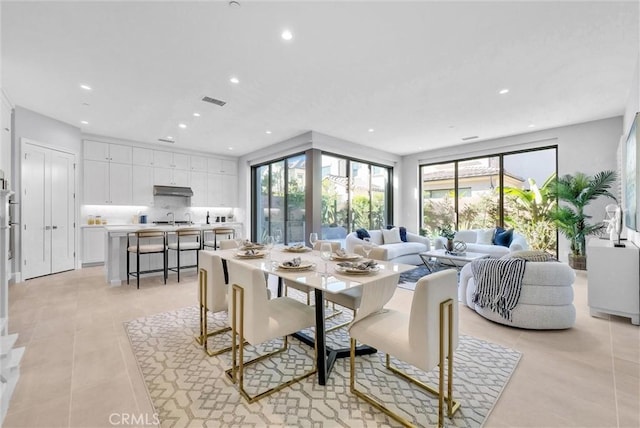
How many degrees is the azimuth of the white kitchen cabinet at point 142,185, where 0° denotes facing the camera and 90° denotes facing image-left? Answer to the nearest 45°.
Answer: approximately 0°

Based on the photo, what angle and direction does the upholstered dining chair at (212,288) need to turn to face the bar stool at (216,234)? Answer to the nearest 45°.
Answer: approximately 45° to its left

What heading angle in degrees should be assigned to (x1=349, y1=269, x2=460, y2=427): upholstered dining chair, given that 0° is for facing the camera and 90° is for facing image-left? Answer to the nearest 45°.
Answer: approximately 135°

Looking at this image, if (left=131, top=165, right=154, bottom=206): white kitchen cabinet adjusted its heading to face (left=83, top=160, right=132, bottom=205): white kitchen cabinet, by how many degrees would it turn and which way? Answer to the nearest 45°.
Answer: approximately 90° to its right

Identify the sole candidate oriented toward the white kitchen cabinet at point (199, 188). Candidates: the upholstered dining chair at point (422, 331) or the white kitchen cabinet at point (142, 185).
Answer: the upholstered dining chair

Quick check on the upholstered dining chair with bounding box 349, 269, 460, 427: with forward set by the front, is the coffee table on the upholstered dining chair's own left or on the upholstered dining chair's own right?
on the upholstered dining chair's own right

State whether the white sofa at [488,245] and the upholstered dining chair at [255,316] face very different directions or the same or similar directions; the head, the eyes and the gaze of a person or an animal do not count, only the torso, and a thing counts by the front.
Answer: very different directions

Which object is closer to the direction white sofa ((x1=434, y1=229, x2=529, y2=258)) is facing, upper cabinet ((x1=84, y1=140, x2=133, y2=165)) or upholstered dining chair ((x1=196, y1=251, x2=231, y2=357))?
the upholstered dining chair

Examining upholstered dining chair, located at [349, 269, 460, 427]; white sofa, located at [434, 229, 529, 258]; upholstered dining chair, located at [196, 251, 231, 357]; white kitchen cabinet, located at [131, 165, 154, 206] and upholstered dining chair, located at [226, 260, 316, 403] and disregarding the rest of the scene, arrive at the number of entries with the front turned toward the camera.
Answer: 2

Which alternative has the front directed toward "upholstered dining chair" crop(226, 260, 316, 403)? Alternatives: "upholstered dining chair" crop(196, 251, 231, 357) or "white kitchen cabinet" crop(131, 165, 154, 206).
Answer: the white kitchen cabinet

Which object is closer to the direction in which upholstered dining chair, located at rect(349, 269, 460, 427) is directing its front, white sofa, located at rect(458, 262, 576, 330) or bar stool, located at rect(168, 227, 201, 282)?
the bar stool

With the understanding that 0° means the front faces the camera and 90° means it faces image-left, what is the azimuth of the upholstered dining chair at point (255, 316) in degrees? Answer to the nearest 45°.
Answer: approximately 225°
